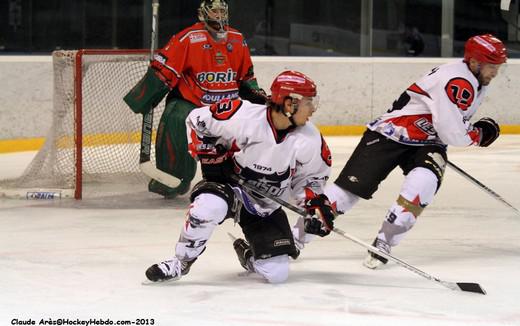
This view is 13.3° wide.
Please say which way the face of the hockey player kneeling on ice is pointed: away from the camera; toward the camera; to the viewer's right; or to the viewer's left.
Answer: to the viewer's right

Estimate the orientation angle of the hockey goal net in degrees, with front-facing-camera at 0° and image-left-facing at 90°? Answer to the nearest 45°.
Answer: approximately 315°

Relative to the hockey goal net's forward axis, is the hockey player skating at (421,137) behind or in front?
in front

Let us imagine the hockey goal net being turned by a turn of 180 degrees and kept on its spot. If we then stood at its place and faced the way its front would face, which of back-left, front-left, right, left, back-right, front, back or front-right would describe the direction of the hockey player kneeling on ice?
back-left
